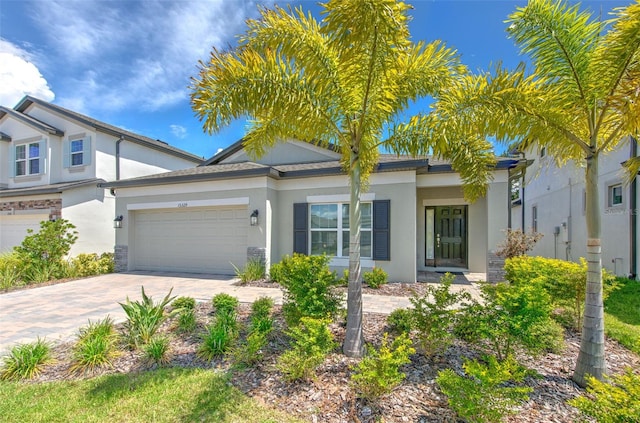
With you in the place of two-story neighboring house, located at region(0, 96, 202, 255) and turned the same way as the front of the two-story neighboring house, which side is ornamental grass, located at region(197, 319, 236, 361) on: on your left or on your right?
on your left

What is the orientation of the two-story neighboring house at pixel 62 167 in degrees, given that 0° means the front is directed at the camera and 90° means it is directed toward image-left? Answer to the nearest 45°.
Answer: approximately 45°

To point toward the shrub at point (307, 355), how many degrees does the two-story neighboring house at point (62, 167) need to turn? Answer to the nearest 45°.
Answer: approximately 45° to its left

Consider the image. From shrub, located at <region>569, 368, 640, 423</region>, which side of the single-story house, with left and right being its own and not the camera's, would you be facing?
front

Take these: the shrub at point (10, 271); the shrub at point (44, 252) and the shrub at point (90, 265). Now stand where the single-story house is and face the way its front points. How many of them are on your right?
3

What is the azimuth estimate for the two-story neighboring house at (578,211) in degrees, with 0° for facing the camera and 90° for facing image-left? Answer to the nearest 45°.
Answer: approximately 315°

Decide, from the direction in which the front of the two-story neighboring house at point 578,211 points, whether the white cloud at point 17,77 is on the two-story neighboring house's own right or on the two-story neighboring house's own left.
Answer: on the two-story neighboring house's own right

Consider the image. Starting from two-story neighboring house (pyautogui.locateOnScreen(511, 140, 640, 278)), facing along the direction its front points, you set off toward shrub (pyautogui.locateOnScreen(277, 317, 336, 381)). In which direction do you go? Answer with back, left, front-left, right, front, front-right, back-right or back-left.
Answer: front-right
